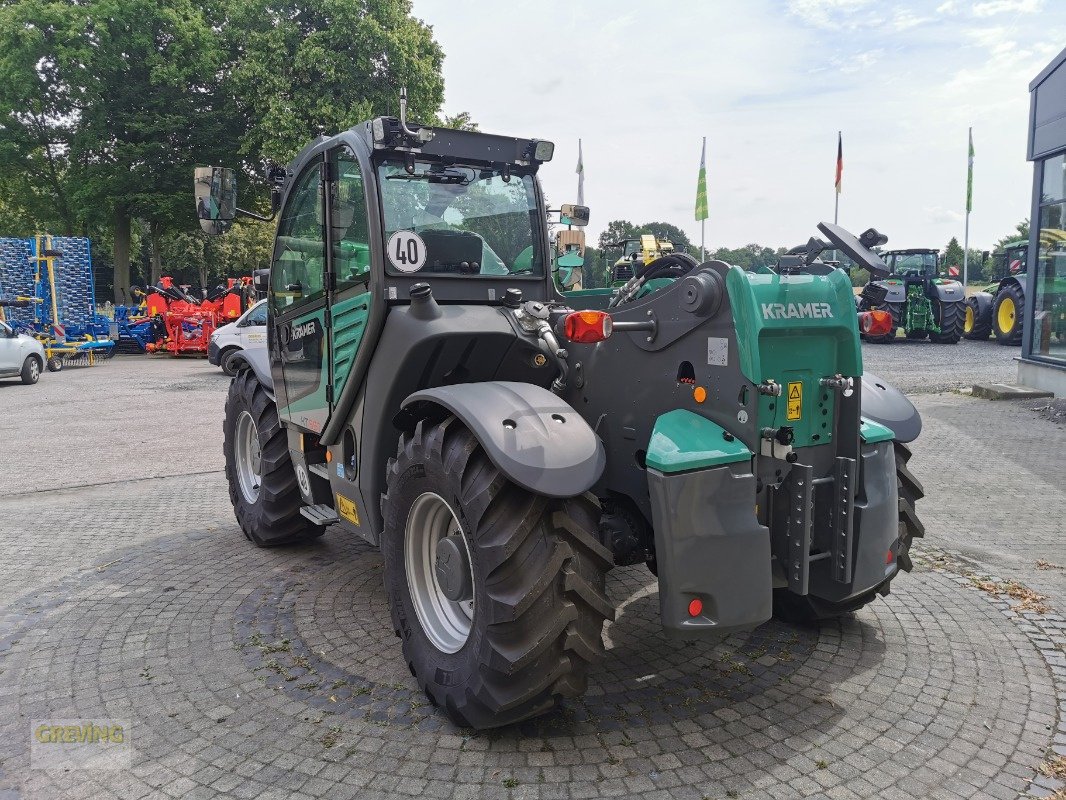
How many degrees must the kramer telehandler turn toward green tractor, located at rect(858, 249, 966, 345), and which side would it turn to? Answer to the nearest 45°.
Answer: approximately 90° to its right

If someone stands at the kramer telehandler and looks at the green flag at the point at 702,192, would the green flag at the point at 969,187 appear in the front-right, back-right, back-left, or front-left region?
front-right

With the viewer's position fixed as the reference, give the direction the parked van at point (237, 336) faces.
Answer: facing to the left of the viewer

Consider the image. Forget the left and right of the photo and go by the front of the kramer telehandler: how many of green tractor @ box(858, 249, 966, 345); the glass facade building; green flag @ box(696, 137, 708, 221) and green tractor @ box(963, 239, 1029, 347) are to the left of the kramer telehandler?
0

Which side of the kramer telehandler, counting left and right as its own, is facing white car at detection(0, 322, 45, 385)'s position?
front

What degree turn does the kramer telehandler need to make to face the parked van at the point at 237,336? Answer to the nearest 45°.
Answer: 0° — it already faces it

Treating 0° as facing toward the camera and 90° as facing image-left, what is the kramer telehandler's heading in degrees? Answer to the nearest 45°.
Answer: approximately 135°

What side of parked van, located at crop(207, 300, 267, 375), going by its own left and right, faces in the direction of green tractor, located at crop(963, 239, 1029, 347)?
back

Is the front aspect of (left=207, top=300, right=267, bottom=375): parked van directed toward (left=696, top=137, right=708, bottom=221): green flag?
no

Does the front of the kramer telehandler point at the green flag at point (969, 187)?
no

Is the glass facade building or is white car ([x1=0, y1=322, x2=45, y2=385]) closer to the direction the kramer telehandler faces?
the white car

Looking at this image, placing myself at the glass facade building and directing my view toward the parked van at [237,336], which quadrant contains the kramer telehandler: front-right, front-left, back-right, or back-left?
front-left

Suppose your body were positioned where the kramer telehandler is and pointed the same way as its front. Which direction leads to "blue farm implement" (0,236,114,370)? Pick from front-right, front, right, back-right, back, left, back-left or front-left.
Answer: front

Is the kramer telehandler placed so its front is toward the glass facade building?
no

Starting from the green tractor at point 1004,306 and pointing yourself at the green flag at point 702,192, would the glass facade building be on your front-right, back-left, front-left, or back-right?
back-left

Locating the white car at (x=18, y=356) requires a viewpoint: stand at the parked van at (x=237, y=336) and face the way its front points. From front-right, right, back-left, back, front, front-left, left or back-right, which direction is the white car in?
front

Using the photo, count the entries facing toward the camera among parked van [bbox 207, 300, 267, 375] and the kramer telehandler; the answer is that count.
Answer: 0
